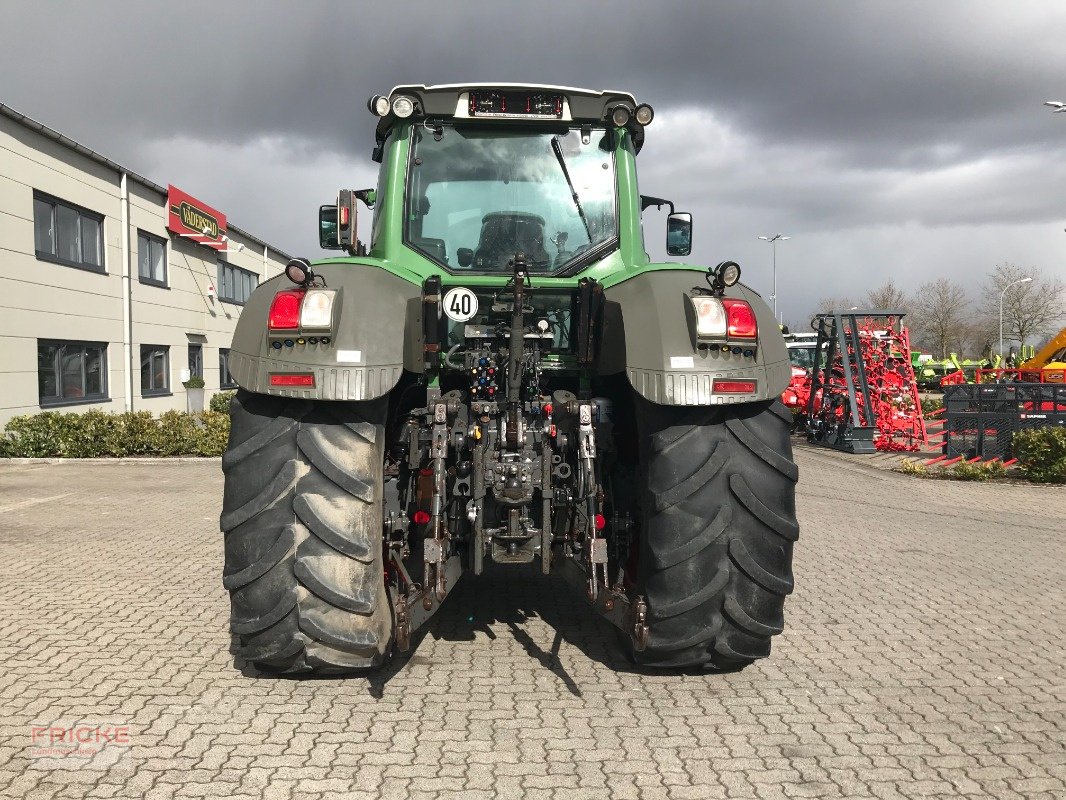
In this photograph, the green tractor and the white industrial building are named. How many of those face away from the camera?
1

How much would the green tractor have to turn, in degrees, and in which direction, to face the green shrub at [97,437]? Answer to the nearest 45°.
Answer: approximately 45° to its left

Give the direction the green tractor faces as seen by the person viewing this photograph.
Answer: facing away from the viewer

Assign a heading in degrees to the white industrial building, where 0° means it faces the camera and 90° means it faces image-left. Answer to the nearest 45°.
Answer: approximately 315°

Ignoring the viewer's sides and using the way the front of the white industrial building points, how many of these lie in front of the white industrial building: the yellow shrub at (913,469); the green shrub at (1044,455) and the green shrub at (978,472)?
3

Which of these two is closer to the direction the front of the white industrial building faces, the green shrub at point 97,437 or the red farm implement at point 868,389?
the red farm implement

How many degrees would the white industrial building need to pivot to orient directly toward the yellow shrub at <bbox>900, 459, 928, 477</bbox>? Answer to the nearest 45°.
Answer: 0° — it already faces it

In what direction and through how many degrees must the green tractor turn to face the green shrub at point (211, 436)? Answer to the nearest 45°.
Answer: approximately 45° to its left

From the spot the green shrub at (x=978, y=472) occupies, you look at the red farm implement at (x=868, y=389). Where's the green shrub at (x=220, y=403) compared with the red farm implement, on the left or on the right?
left

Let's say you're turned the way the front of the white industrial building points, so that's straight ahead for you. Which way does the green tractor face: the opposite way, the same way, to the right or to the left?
to the left

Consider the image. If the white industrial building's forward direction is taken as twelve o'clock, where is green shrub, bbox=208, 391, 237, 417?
The green shrub is roughly at 9 o'clock from the white industrial building.

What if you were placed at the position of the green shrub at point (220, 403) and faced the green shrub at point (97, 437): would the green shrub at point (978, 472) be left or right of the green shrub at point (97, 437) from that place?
left

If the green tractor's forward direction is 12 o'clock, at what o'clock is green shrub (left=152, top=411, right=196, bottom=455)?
The green shrub is roughly at 11 o'clock from the green tractor.

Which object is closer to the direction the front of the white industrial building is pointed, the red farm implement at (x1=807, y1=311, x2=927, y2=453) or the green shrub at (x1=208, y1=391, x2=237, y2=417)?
the red farm implement

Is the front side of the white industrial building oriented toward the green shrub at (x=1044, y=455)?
yes

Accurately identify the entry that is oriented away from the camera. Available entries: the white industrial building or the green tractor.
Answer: the green tractor
